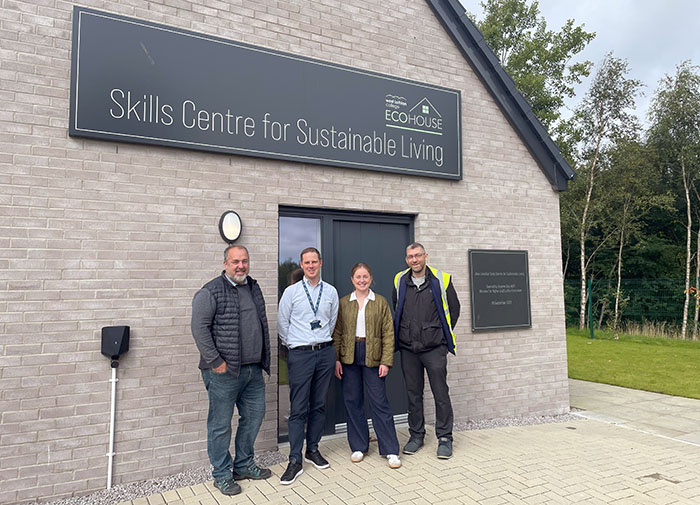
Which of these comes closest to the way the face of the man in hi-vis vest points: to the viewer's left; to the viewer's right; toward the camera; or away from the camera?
toward the camera

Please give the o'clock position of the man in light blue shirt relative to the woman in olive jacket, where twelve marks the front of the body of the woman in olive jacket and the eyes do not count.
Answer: The man in light blue shirt is roughly at 2 o'clock from the woman in olive jacket.

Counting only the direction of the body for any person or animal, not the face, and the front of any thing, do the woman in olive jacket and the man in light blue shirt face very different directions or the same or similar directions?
same or similar directions

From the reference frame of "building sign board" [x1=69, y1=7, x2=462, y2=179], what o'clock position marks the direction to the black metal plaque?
The black metal plaque is roughly at 10 o'clock from the building sign board.

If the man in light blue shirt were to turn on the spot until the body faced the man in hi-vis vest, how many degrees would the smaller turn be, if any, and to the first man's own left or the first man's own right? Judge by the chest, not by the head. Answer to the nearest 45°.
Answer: approximately 90° to the first man's own left

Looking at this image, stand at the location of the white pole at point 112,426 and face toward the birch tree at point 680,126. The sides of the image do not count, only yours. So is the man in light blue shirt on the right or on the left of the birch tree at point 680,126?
right

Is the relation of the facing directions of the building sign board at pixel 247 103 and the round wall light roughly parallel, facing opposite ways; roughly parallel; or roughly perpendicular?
roughly parallel

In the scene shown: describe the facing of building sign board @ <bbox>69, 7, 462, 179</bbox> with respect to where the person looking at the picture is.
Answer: facing the viewer and to the right of the viewer

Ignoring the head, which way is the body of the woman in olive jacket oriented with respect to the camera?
toward the camera

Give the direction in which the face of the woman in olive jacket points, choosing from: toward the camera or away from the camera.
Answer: toward the camera

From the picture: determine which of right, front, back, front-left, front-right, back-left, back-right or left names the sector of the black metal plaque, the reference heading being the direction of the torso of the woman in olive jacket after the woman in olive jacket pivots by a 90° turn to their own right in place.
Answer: back-right

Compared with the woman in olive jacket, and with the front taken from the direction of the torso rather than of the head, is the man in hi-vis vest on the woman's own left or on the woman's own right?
on the woman's own left

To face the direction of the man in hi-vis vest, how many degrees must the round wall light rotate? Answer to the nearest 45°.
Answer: approximately 45° to its left

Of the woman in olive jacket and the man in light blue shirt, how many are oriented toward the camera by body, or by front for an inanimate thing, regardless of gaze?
2

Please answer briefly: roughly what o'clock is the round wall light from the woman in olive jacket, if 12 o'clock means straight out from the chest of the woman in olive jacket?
The round wall light is roughly at 3 o'clock from the woman in olive jacket.

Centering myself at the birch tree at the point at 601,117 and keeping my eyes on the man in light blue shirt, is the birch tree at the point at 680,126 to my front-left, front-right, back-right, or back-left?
back-left

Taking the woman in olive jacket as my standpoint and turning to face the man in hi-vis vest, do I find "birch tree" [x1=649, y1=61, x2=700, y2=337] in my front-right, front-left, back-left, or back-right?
front-left
